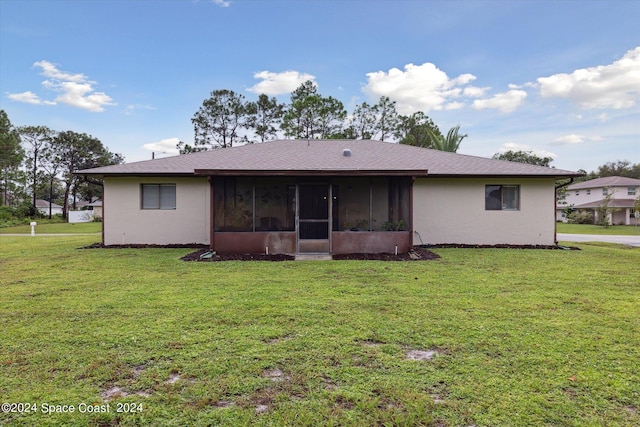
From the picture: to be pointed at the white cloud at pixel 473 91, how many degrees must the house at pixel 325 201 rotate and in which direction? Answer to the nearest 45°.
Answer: approximately 45° to its right

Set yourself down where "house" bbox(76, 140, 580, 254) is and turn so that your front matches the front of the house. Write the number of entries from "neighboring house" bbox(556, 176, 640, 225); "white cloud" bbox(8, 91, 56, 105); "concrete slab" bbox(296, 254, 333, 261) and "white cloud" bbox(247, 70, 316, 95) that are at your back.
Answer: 1

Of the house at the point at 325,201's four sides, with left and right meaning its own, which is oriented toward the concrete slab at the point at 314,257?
back

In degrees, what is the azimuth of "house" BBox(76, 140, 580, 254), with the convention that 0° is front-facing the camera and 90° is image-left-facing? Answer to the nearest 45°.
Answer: approximately 180°

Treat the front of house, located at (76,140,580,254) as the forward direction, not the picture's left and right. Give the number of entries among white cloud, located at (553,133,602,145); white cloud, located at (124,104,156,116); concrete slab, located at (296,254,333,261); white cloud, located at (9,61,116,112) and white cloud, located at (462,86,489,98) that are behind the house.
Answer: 1

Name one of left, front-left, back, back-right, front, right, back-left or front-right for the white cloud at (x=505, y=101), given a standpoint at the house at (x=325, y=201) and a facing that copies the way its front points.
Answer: front-right

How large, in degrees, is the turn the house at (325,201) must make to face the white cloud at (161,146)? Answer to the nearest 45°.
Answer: approximately 45° to its left

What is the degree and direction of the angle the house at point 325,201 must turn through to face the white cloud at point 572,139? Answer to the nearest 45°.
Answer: approximately 45° to its right

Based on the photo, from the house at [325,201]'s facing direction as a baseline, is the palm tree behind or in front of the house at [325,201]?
in front

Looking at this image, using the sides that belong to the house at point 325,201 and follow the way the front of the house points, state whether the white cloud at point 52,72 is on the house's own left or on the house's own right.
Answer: on the house's own left

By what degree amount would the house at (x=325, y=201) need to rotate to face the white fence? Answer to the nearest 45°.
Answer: approximately 45° to its left

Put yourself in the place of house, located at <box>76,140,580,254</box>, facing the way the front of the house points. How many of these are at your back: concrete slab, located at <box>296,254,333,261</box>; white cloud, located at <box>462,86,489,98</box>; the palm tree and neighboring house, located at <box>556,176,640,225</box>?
1

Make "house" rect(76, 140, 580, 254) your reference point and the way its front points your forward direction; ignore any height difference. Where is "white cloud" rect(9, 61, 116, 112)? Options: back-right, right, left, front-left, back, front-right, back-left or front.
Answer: front-left
